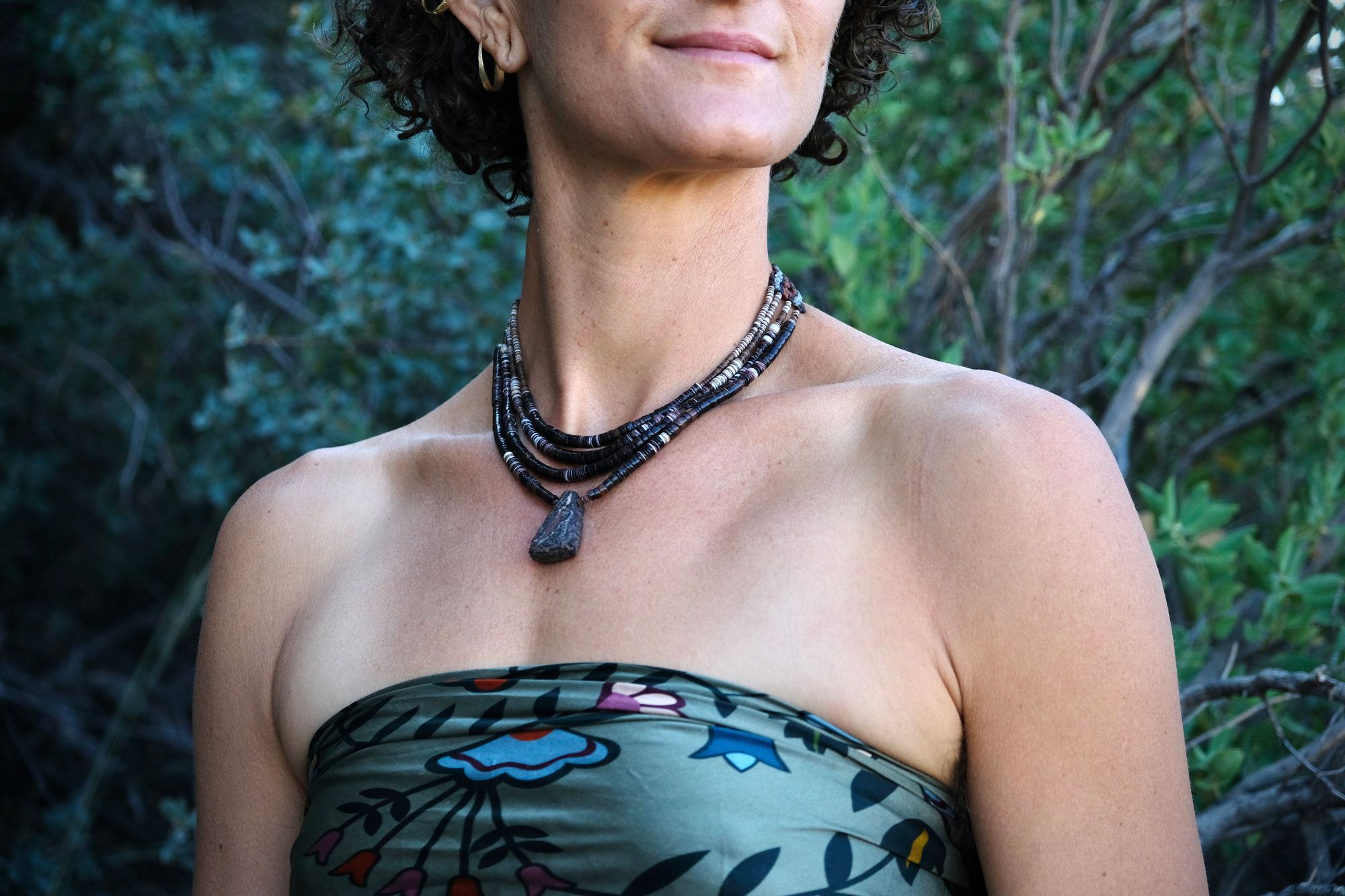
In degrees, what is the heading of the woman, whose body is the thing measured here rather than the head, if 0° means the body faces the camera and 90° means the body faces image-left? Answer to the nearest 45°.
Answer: approximately 45°

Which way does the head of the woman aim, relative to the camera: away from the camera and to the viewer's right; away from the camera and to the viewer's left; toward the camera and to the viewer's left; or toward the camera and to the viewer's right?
toward the camera and to the viewer's right
